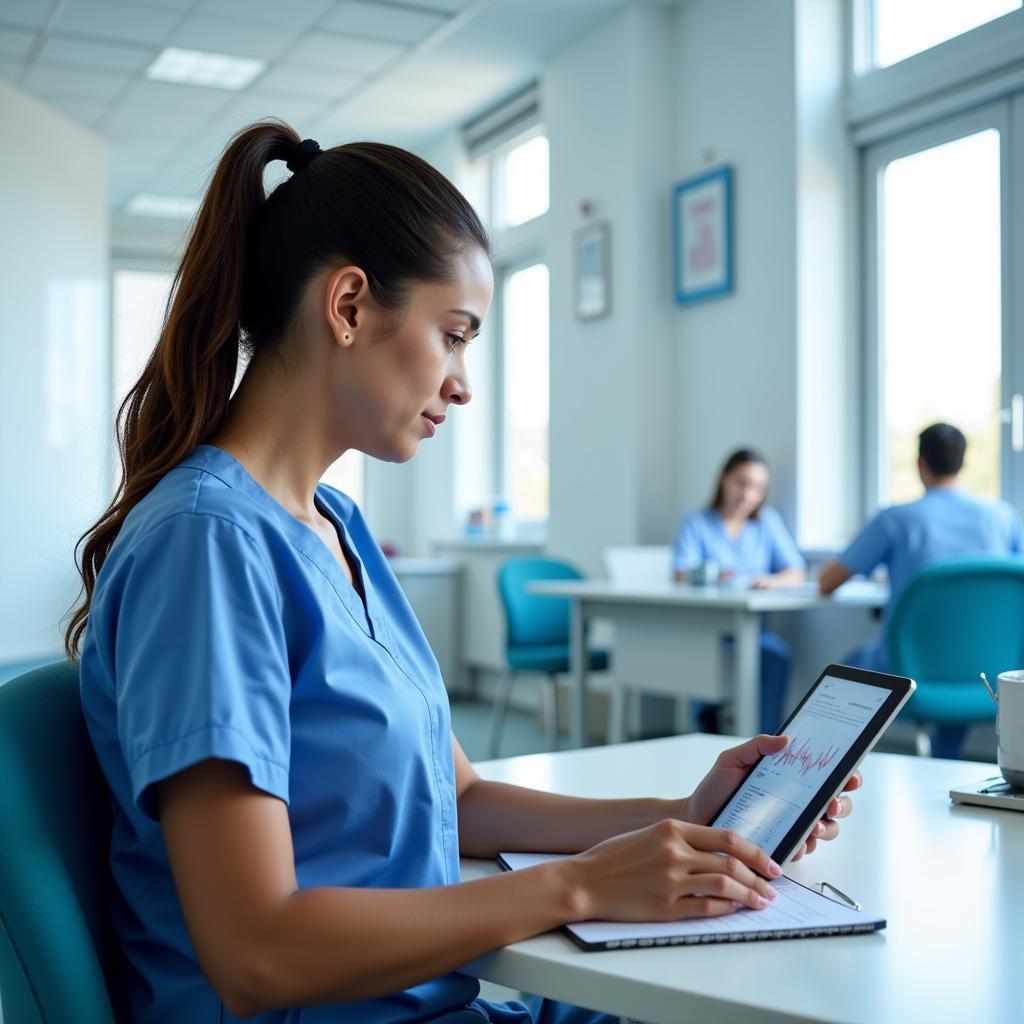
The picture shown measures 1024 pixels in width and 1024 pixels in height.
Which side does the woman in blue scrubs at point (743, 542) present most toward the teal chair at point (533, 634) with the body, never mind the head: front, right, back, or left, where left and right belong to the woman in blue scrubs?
right

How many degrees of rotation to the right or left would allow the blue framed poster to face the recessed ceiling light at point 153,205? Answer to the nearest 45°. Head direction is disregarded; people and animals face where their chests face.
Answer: approximately 90° to its right

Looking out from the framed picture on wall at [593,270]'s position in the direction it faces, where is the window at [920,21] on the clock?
The window is roughly at 9 o'clock from the framed picture on wall.

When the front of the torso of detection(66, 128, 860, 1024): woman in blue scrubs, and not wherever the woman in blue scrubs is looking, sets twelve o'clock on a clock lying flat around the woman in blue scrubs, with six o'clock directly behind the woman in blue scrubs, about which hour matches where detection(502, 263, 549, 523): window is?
The window is roughly at 9 o'clock from the woman in blue scrubs.

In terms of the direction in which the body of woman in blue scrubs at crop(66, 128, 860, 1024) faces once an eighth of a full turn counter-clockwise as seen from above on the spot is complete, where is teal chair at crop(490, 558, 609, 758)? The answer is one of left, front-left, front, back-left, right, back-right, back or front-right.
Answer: front-left

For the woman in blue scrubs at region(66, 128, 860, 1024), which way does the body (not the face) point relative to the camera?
to the viewer's right

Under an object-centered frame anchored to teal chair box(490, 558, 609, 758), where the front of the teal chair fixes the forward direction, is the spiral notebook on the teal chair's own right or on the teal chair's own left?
on the teal chair's own right

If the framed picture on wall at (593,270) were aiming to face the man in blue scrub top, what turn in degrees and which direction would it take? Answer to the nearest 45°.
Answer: approximately 90° to its left
